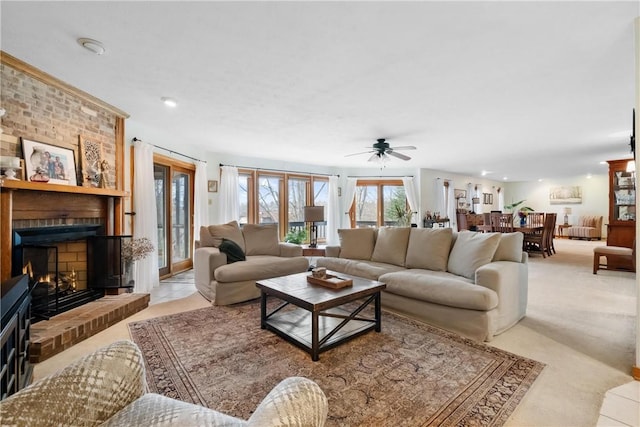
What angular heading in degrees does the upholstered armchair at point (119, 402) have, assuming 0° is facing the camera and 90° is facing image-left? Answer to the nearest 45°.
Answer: approximately 225°

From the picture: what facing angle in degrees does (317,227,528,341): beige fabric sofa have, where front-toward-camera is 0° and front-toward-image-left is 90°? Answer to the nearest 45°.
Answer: approximately 45°

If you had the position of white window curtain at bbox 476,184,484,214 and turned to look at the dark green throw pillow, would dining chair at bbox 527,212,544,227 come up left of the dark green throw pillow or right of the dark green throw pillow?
left

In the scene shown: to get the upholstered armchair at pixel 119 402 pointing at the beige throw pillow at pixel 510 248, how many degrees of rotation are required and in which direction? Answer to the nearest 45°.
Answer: approximately 45° to its right

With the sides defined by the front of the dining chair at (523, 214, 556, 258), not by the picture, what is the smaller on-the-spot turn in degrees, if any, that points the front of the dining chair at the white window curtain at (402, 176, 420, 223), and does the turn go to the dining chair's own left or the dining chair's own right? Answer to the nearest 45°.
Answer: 0° — it already faces it

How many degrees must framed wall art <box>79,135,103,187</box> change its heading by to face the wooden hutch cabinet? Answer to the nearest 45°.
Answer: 0° — it already faces it

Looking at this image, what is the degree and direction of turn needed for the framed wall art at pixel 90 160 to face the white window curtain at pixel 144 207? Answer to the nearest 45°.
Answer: approximately 90° to its left

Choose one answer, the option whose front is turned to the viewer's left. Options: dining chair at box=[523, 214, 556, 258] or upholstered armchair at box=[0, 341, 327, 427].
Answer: the dining chair

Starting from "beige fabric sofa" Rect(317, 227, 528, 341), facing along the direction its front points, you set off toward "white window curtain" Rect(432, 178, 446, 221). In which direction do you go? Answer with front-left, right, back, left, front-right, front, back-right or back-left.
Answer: back-right

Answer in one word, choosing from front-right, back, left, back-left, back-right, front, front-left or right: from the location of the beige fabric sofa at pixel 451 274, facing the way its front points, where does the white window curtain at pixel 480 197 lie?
back-right

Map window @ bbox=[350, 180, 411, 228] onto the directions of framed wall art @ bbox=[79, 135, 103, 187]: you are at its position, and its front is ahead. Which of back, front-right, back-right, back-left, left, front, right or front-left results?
front-left

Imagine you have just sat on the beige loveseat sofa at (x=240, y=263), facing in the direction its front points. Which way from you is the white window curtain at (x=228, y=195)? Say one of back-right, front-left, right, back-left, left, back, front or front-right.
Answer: back-left

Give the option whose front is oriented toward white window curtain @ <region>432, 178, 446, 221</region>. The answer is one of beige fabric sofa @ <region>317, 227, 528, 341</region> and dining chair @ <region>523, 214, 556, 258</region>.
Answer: the dining chair

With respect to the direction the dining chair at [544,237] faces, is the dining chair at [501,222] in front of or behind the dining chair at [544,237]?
in front
